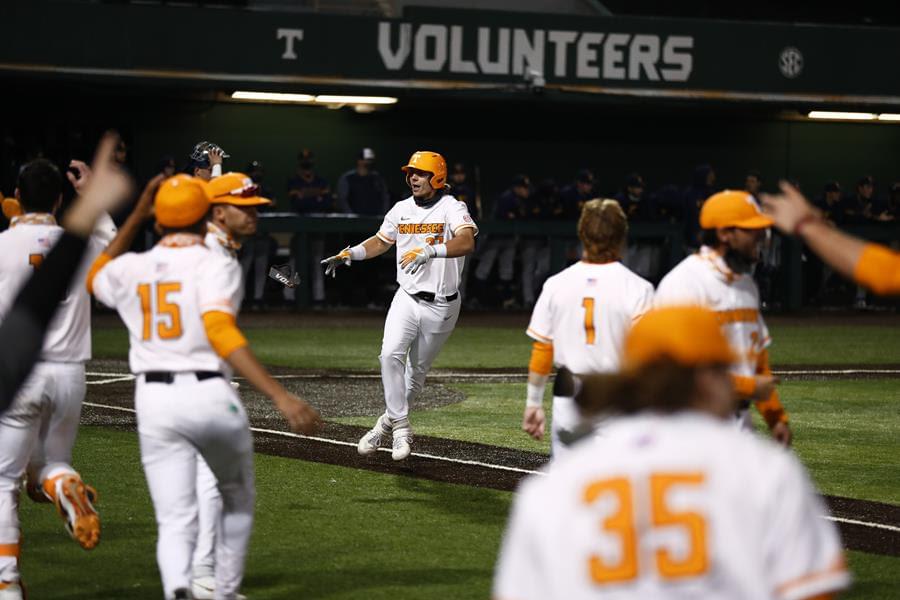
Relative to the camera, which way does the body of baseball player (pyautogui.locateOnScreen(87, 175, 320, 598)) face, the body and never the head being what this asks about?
away from the camera

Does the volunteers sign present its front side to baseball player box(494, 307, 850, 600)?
yes

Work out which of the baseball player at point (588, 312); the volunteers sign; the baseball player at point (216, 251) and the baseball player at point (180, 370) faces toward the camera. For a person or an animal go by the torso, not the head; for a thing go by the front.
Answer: the volunteers sign

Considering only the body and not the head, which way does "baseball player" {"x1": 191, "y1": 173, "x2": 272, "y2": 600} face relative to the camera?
to the viewer's right

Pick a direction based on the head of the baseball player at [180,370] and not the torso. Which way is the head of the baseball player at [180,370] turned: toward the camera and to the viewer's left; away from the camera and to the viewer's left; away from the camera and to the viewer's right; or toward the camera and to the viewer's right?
away from the camera and to the viewer's right

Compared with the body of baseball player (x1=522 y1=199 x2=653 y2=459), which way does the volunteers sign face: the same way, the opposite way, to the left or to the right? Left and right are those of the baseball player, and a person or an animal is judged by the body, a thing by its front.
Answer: the opposite way

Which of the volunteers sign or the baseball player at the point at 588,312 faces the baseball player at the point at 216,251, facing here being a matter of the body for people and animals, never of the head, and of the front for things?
the volunteers sign

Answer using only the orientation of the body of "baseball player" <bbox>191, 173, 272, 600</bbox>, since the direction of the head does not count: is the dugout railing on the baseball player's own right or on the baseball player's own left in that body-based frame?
on the baseball player's own left

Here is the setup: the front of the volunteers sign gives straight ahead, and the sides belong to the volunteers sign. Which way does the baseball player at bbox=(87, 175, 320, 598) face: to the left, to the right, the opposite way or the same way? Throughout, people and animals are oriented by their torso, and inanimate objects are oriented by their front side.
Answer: the opposite way
